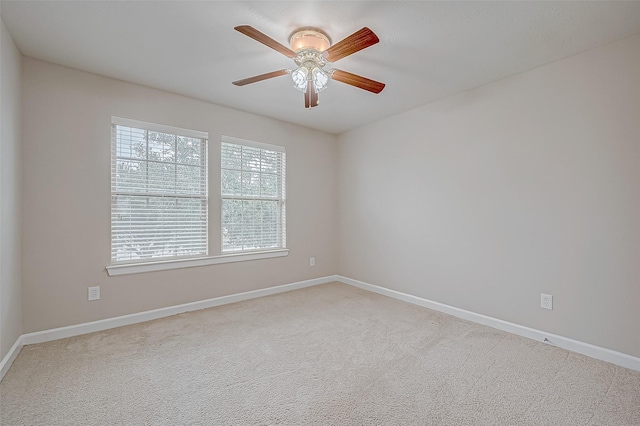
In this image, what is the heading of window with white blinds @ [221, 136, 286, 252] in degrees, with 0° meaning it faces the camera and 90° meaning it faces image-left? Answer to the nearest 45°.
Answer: approximately 315°

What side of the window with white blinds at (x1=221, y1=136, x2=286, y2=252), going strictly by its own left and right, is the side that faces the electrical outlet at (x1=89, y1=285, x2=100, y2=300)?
right

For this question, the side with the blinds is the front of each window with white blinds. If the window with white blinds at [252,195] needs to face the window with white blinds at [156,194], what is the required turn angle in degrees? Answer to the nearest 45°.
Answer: approximately 90° to its right

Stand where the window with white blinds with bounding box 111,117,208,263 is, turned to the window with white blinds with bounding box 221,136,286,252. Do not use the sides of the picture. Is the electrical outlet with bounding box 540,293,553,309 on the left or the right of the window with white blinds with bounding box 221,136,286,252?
right

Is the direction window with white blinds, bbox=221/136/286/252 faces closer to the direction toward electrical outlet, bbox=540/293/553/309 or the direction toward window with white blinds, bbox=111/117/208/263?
the electrical outlet

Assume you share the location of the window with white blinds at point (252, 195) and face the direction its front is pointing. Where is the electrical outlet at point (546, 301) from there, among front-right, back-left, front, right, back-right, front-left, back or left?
front
